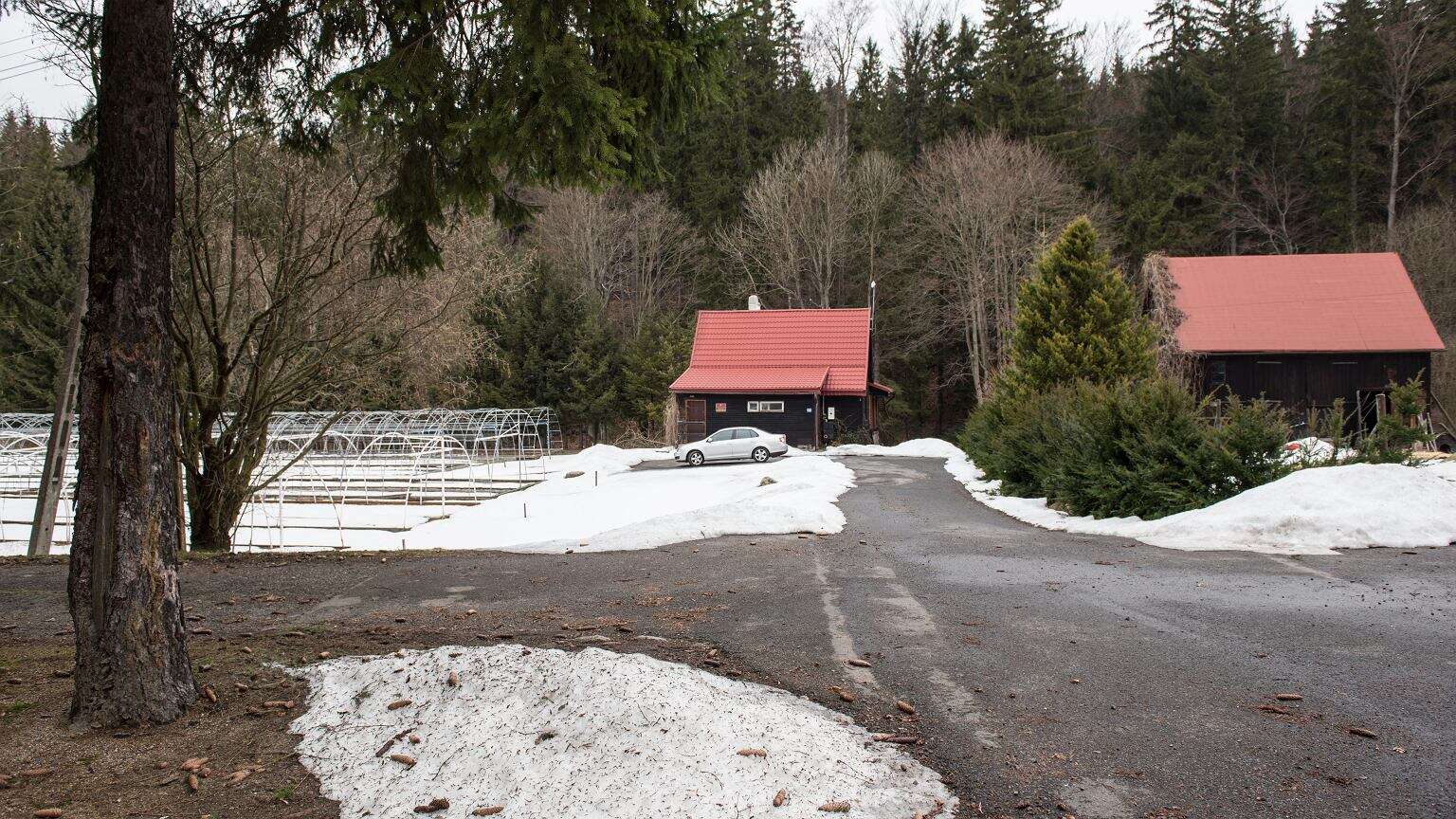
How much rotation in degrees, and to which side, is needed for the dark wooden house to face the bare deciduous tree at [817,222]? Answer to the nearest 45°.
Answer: approximately 180°

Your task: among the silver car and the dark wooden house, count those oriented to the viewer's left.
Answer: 1

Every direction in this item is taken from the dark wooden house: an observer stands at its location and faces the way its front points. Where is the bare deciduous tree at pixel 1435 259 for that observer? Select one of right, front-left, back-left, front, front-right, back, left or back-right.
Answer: left

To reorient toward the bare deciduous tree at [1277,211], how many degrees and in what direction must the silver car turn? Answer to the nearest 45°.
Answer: approximately 135° to its right

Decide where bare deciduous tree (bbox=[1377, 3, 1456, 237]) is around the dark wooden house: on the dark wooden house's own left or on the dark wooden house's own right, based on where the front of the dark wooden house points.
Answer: on the dark wooden house's own left

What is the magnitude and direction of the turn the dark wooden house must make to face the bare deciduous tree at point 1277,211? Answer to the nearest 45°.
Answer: approximately 90° to its left

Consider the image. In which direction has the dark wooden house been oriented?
toward the camera

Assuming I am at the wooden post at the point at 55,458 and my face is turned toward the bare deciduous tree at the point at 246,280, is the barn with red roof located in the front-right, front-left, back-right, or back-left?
front-left

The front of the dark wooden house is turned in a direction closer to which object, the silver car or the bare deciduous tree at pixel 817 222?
the silver car

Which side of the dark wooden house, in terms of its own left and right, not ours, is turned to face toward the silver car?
front

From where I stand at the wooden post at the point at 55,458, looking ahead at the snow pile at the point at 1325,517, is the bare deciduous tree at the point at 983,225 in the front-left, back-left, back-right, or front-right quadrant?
front-left

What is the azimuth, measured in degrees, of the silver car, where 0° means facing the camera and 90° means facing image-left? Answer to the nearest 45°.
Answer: approximately 90°

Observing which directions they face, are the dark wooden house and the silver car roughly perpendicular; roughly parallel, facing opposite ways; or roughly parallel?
roughly perpendicular

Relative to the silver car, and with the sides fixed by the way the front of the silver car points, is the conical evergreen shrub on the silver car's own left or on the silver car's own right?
on the silver car's own left

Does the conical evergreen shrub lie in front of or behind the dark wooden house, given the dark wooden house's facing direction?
in front

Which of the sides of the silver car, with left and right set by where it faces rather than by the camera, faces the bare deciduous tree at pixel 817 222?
right
